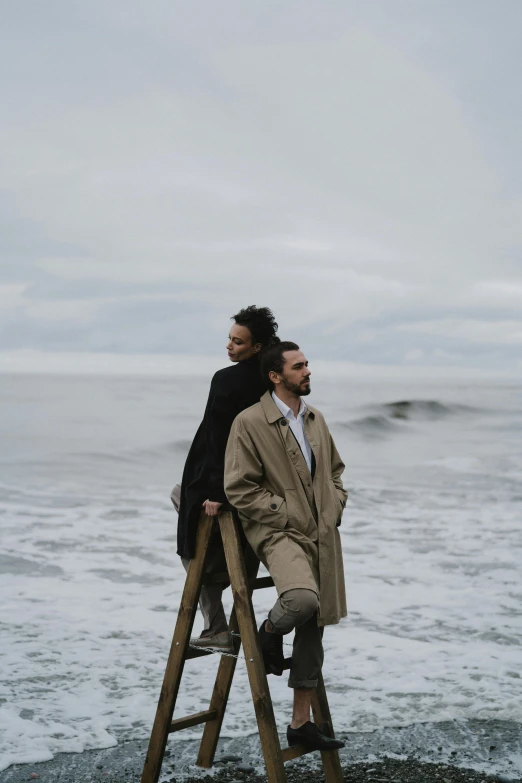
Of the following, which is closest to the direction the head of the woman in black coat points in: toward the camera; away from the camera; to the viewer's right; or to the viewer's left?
to the viewer's left

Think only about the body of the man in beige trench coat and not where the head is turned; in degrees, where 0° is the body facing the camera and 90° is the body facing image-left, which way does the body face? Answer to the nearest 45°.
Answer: approximately 315°

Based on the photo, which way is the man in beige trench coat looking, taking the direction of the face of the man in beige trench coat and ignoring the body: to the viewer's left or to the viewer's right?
to the viewer's right
